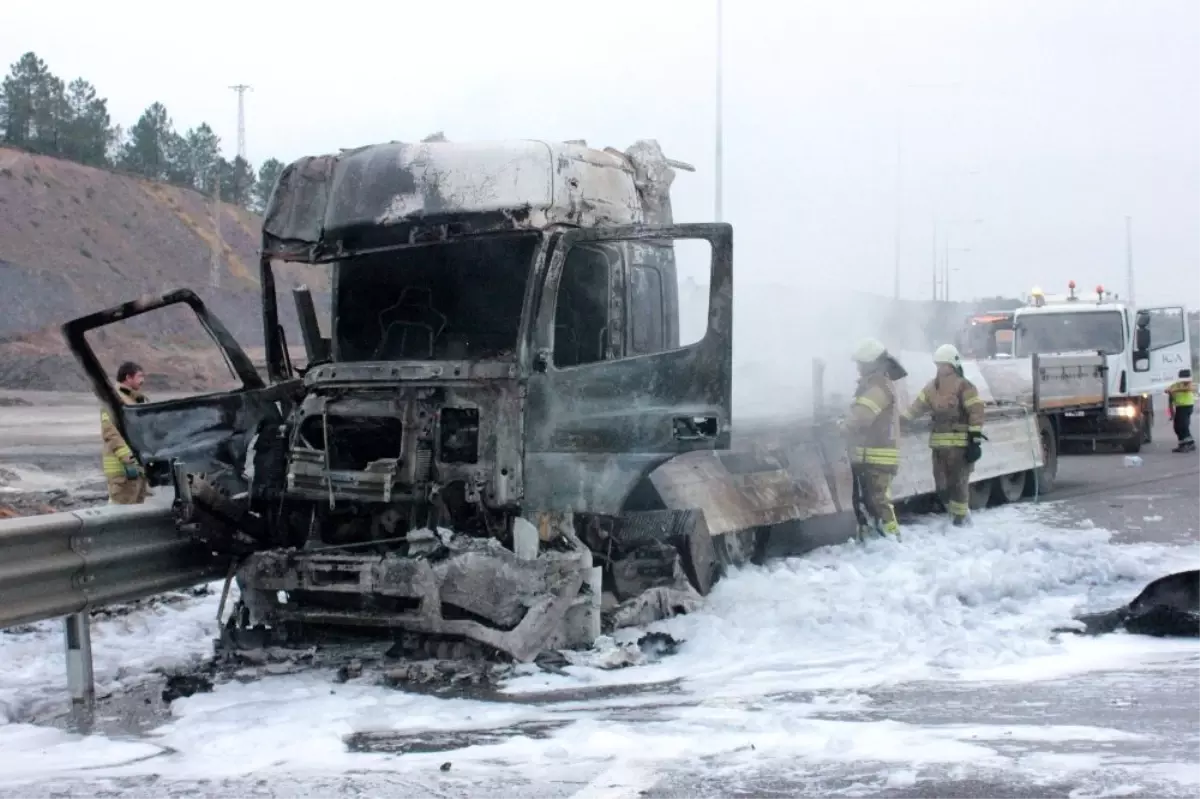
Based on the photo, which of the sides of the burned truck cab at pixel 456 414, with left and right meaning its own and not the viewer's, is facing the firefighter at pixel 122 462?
right

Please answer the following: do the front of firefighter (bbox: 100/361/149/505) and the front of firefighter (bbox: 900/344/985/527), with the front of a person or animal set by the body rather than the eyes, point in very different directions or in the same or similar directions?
very different directions

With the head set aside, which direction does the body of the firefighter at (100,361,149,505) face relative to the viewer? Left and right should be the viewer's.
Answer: facing to the right of the viewer

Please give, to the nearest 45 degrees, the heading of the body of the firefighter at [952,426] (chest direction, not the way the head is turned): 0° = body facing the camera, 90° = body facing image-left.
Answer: approximately 45°

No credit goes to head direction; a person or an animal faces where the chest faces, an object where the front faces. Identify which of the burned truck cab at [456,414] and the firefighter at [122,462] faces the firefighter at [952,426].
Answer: the firefighter at [122,462]
